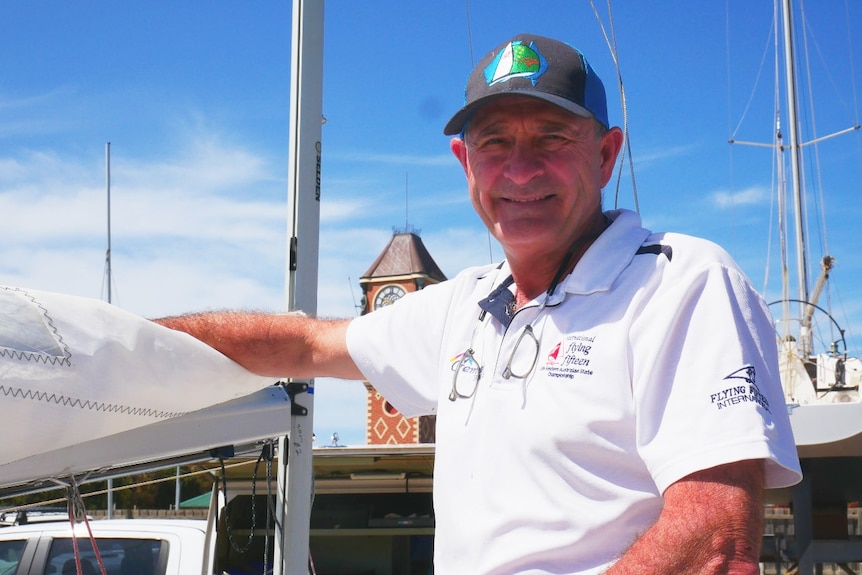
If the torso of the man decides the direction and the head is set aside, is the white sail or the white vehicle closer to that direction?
the white sail

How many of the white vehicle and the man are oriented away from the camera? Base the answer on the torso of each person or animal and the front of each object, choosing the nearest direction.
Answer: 0

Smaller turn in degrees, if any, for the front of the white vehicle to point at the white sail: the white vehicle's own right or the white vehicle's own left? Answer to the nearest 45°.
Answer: approximately 90° to the white vehicle's own left

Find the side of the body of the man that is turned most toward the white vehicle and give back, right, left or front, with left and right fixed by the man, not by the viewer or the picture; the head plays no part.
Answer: right

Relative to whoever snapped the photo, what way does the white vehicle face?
facing to the left of the viewer

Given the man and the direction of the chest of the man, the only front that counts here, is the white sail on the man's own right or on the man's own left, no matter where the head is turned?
on the man's own right

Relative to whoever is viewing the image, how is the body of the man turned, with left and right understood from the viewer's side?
facing the viewer and to the left of the viewer

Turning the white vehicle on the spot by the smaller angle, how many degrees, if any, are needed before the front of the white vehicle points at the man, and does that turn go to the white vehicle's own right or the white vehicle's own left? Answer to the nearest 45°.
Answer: approximately 90° to the white vehicle's own left

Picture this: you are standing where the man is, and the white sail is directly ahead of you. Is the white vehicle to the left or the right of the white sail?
right
